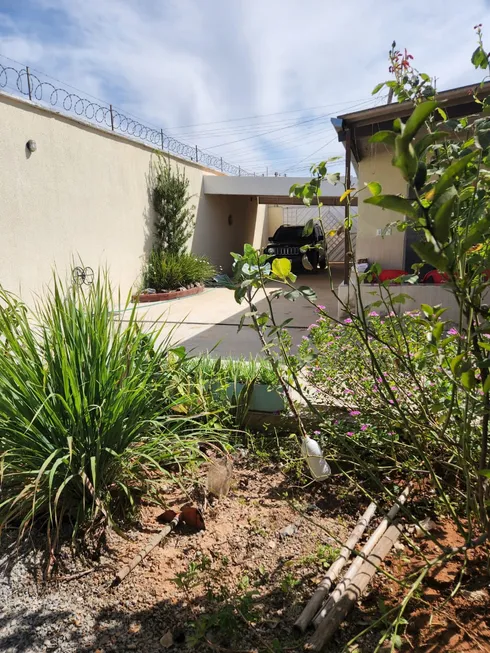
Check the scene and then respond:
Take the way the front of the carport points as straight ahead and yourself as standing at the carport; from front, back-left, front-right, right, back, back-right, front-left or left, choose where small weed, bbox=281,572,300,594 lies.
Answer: front

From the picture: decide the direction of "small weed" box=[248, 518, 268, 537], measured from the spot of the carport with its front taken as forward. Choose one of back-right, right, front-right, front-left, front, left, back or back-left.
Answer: front

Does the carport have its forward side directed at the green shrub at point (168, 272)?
no

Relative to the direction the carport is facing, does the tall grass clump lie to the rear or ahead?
ahead

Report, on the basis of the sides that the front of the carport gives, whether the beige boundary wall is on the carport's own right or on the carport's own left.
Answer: on the carport's own right

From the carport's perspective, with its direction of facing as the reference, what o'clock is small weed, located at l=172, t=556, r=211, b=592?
The small weed is roughly at 12 o'clock from the carport.

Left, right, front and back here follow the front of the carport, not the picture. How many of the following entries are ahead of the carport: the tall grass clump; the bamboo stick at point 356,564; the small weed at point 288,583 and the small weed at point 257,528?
4

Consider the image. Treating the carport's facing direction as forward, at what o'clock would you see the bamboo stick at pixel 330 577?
The bamboo stick is roughly at 12 o'clock from the carport.

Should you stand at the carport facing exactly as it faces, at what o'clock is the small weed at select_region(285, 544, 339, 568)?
The small weed is roughly at 12 o'clock from the carport.

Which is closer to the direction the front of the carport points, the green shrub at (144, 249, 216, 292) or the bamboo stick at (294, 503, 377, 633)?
the bamboo stick

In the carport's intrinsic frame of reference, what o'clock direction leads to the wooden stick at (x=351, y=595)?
The wooden stick is roughly at 12 o'clock from the carport.

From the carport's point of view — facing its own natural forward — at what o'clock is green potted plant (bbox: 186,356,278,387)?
The green potted plant is roughly at 12 o'clock from the carport.

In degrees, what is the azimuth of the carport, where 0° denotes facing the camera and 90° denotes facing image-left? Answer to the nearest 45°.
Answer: approximately 0°

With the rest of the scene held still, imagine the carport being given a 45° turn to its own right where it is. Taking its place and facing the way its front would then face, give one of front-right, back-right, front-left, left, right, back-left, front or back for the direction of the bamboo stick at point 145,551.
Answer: front-left

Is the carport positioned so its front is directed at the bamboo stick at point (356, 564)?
yes
